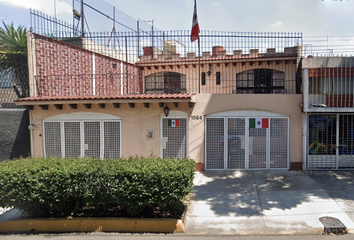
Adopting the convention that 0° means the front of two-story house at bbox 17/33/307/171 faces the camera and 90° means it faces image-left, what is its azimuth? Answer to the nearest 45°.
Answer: approximately 0°

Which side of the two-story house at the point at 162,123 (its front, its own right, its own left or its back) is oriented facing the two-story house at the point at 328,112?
left

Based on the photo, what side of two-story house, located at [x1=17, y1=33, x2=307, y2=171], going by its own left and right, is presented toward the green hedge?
front

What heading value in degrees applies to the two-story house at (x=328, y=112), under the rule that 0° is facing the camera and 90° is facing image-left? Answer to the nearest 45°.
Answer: approximately 0°

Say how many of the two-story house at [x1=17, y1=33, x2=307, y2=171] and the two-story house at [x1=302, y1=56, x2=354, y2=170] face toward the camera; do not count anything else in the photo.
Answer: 2

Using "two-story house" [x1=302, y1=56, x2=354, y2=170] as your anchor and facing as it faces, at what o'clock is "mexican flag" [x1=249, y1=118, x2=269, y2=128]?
The mexican flag is roughly at 2 o'clock from the two-story house.

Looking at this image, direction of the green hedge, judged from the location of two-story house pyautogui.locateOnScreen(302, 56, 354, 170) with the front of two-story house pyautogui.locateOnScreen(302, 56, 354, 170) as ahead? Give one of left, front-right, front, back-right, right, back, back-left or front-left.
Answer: front-right

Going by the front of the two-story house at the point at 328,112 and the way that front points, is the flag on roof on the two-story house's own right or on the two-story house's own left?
on the two-story house's own right
